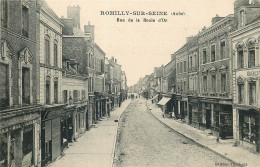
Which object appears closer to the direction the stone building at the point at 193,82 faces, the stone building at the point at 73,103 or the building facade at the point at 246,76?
the stone building

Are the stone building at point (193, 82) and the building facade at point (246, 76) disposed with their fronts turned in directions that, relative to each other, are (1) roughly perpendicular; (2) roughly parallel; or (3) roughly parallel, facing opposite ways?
roughly parallel

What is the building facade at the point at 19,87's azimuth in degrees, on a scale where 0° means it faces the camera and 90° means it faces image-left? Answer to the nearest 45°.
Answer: approximately 315°

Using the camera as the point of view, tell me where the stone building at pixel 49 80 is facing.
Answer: facing the viewer and to the right of the viewer

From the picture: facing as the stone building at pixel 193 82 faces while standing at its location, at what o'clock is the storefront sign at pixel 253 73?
The storefront sign is roughly at 10 o'clock from the stone building.

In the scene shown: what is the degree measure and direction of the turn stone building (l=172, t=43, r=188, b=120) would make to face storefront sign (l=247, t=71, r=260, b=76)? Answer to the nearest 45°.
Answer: approximately 45° to its left

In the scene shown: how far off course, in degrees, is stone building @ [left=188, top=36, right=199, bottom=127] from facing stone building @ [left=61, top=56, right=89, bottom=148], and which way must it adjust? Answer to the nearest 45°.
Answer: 0° — it already faces it

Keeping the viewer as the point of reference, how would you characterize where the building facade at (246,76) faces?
facing the viewer and to the left of the viewer

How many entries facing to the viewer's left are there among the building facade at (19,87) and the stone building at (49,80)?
0

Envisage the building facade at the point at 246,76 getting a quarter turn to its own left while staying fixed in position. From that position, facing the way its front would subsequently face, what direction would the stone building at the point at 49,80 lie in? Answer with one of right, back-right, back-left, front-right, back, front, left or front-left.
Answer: right
